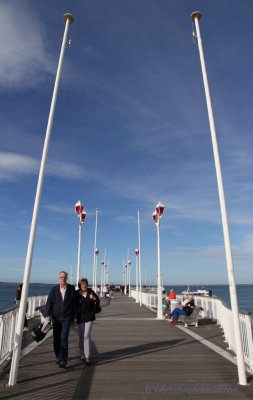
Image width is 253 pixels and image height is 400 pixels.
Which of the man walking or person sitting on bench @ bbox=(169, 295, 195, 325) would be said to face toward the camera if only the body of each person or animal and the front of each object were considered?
the man walking

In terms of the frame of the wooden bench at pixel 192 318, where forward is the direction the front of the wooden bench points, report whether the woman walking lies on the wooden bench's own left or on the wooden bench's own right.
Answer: on the wooden bench's own left

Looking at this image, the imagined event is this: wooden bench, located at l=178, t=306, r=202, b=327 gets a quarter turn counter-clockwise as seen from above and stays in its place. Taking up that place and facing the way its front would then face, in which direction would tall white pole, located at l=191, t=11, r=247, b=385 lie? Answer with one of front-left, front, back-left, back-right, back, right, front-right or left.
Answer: front

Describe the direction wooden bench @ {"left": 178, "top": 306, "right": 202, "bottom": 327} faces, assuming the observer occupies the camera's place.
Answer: facing to the left of the viewer

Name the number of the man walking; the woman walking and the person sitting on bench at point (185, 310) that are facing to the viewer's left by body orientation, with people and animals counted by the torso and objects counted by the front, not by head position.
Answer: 1

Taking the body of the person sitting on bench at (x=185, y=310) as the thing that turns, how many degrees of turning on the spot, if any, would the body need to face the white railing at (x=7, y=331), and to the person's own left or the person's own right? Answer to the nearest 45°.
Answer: approximately 45° to the person's own left

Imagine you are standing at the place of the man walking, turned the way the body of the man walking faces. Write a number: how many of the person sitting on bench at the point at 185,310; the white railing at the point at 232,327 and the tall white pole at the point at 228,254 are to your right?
0

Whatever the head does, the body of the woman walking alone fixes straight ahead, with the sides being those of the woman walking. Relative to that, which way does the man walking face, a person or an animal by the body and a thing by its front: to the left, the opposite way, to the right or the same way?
the same way

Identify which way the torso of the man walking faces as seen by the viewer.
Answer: toward the camera

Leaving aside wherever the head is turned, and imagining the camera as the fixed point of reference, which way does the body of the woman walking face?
toward the camera

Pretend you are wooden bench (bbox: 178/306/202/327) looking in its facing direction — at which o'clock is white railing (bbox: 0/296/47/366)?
The white railing is roughly at 10 o'clock from the wooden bench.

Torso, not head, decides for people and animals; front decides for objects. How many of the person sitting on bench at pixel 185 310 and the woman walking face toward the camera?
1

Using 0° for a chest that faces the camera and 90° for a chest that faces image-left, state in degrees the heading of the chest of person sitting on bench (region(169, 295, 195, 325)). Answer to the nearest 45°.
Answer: approximately 90°

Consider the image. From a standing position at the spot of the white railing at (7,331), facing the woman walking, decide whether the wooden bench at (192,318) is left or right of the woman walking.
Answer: left

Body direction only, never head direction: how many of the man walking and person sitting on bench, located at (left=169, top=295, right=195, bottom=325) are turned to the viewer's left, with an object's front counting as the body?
1

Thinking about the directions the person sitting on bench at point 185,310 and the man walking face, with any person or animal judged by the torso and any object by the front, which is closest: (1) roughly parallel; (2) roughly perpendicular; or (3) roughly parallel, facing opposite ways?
roughly perpendicular
